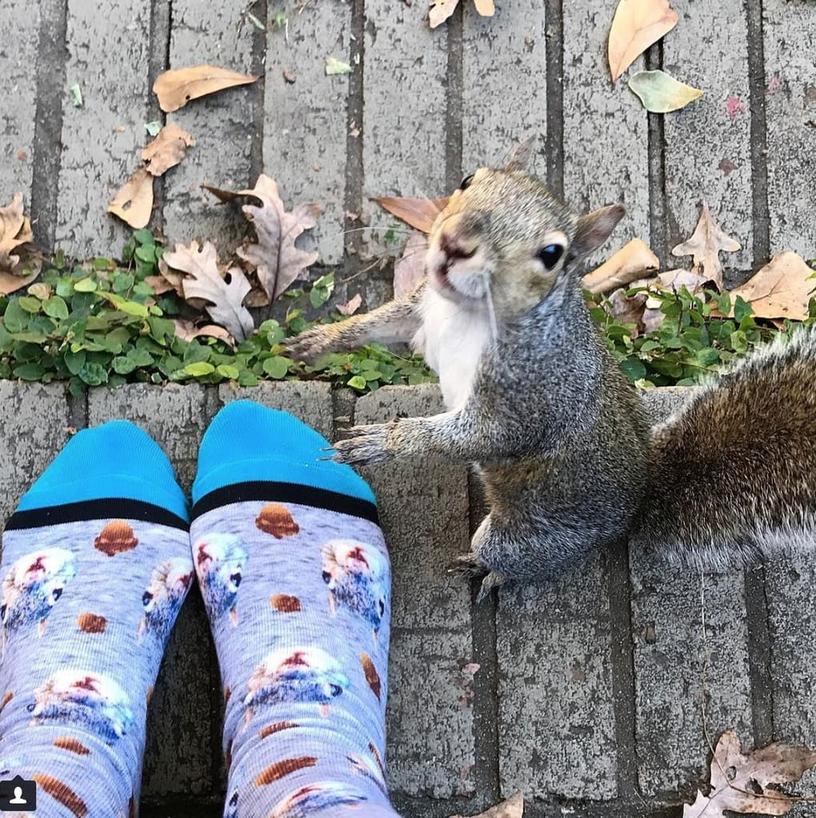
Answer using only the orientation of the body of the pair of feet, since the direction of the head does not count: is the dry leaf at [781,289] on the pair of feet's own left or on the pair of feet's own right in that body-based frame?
on the pair of feet's own right

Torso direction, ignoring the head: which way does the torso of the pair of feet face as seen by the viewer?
away from the camera

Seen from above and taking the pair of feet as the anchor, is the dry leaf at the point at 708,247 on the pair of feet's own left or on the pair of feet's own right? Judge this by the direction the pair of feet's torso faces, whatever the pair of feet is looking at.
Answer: on the pair of feet's own right
